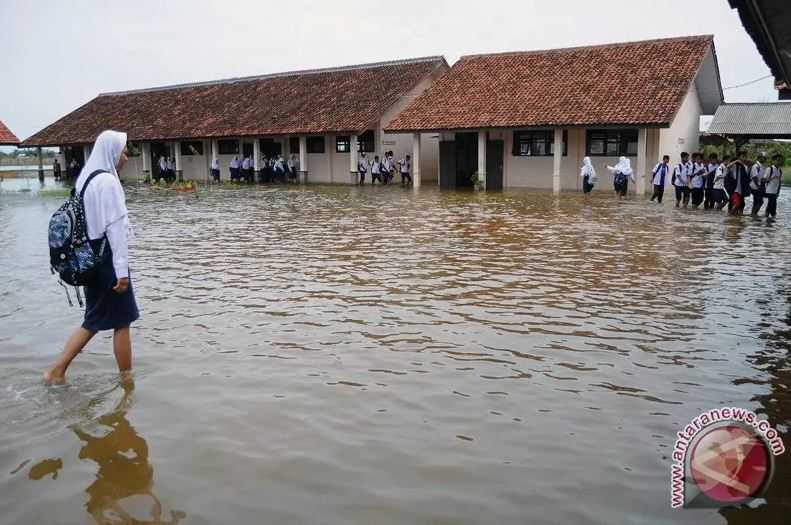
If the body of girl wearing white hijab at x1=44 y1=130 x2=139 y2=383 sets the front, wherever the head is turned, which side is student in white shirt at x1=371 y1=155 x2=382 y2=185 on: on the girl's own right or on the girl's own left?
on the girl's own left

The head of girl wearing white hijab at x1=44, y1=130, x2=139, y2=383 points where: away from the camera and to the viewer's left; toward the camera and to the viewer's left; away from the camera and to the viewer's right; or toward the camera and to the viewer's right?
away from the camera and to the viewer's right

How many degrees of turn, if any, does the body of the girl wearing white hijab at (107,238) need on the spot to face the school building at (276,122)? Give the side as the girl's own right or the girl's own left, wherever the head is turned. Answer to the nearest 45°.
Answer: approximately 90° to the girl's own left

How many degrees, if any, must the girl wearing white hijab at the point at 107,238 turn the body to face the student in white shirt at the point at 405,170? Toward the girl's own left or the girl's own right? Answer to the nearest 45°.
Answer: approximately 45° to the girl's own left

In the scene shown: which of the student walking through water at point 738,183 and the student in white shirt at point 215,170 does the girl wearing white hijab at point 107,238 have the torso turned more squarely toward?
the student walking through water

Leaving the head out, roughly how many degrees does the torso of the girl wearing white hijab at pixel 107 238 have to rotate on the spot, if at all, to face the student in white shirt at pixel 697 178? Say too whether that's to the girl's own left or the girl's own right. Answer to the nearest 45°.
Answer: approximately 45° to the girl's own left

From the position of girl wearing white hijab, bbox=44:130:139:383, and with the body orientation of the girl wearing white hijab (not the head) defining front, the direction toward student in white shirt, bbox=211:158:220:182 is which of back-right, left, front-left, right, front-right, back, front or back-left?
left

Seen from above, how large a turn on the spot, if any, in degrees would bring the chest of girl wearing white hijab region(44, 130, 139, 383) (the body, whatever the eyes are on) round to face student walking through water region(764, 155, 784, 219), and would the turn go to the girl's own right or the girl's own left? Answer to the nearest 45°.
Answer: approximately 45° to the girl's own left

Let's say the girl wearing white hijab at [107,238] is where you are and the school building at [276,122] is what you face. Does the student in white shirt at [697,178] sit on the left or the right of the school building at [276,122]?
right

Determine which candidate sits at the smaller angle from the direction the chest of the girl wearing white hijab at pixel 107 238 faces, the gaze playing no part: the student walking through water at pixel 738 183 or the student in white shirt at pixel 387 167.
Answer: the student walking through water

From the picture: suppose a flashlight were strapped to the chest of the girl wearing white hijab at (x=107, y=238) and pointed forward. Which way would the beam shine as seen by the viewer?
to the viewer's right

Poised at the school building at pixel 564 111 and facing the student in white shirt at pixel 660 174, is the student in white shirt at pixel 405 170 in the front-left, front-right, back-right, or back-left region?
back-right

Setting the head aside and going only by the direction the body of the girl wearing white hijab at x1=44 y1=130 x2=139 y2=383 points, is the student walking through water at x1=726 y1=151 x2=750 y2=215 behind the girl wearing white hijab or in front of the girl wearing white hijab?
in front

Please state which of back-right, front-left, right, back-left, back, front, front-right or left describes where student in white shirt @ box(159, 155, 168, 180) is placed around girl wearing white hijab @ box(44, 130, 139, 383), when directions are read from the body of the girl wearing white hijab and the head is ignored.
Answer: left
